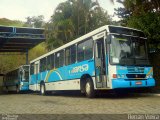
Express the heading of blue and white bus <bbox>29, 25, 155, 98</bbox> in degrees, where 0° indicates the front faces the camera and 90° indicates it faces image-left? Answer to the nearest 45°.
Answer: approximately 315°

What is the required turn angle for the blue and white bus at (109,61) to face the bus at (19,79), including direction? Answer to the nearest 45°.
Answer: approximately 180°

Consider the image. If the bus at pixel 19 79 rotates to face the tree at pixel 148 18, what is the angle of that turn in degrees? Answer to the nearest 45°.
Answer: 0° — it already faces it

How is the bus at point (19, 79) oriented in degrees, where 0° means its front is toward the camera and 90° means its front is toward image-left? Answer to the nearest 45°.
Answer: approximately 315°

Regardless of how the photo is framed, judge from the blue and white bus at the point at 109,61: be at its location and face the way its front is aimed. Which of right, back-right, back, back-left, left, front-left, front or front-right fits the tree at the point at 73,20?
back-left

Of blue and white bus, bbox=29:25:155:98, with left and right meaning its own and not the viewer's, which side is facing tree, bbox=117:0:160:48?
left
